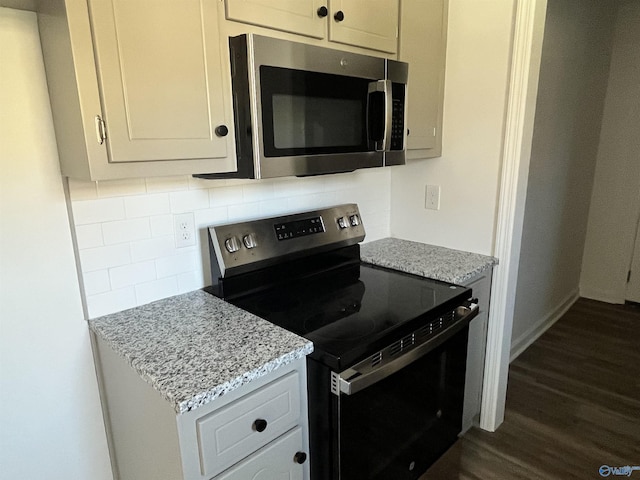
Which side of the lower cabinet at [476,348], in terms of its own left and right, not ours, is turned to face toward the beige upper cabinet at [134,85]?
right

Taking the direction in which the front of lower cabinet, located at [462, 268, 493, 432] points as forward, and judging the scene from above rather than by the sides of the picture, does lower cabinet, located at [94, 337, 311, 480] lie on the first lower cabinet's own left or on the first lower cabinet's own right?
on the first lower cabinet's own right

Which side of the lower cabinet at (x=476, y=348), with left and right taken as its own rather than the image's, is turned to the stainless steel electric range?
right

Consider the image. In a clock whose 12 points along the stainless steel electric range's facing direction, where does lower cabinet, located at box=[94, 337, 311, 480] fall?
The lower cabinet is roughly at 3 o'clock from the stainless steel electric range.
